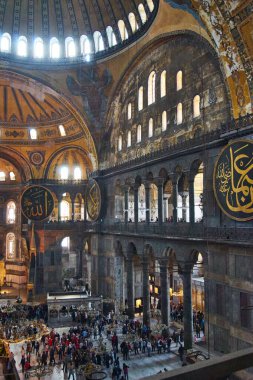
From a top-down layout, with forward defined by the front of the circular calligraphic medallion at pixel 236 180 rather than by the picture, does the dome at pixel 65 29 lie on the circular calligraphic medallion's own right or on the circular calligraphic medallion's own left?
on the circular calligraphic medallion's own right

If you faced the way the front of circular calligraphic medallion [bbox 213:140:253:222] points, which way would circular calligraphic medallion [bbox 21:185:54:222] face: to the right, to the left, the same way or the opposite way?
to the left

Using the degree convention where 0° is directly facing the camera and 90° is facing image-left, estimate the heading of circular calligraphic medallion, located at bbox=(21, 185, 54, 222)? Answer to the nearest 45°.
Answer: approximately 0°

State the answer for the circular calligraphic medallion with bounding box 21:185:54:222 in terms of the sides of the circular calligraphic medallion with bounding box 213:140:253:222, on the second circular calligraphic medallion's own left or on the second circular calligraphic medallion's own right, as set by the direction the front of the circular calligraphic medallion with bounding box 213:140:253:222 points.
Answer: on the second circular calligraphic medallion's own right

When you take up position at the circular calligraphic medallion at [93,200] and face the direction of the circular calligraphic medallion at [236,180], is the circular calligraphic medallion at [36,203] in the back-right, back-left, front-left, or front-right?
back-right

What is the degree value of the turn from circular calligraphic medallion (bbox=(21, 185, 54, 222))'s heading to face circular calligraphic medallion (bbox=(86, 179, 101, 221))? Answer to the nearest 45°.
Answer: approximately 45° to its left
